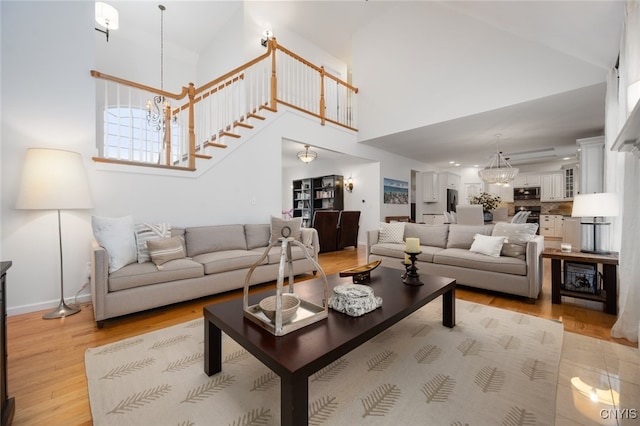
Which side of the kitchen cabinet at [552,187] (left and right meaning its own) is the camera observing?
front

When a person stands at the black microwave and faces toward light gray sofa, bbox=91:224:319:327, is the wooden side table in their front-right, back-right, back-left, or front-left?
front-left

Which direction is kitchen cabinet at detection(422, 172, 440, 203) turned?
toward the camera

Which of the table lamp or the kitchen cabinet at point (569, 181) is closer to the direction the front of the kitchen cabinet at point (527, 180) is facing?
the table lamp

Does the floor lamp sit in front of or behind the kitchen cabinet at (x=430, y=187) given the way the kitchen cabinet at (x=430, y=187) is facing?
in front

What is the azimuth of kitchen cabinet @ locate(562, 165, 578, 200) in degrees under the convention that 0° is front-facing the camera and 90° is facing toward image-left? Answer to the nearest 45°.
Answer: approximately 45°

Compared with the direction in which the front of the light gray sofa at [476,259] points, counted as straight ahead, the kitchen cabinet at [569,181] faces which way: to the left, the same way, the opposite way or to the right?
the same way

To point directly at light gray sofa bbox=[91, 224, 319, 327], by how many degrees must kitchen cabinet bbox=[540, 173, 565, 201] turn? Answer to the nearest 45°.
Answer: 0° — it already faces it

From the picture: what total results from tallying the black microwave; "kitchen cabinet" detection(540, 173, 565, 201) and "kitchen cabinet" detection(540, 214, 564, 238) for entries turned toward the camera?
3

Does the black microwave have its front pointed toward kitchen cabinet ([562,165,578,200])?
no

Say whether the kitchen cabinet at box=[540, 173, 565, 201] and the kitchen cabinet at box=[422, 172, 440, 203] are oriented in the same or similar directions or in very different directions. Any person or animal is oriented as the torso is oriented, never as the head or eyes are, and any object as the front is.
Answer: same or similar directions

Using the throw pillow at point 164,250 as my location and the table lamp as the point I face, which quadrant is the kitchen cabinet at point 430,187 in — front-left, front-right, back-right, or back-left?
front-left

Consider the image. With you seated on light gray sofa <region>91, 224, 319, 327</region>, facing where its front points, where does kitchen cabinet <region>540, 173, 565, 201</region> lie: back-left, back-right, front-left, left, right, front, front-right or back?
front-left

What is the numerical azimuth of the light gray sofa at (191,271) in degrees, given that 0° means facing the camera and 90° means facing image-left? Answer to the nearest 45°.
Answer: approximately 315°

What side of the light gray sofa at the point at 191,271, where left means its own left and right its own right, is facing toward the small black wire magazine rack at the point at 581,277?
front

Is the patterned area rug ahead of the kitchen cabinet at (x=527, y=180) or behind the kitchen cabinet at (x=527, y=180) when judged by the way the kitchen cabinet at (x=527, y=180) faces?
ahead

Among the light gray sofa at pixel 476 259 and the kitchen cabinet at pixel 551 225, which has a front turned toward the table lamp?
the kitchen cabinet

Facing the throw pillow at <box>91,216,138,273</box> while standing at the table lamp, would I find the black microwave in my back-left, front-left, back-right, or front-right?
back-right

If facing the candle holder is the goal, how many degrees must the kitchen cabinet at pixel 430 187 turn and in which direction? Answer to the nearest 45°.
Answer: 0° — it already faces it

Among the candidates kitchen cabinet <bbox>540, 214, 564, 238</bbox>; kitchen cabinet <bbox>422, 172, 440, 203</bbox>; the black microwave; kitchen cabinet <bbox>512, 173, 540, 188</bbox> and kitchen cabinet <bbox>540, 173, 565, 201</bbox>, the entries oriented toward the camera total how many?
5

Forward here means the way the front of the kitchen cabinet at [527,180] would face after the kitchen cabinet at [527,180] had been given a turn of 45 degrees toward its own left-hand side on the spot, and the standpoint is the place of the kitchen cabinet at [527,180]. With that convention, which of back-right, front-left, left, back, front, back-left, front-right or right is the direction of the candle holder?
front-right
